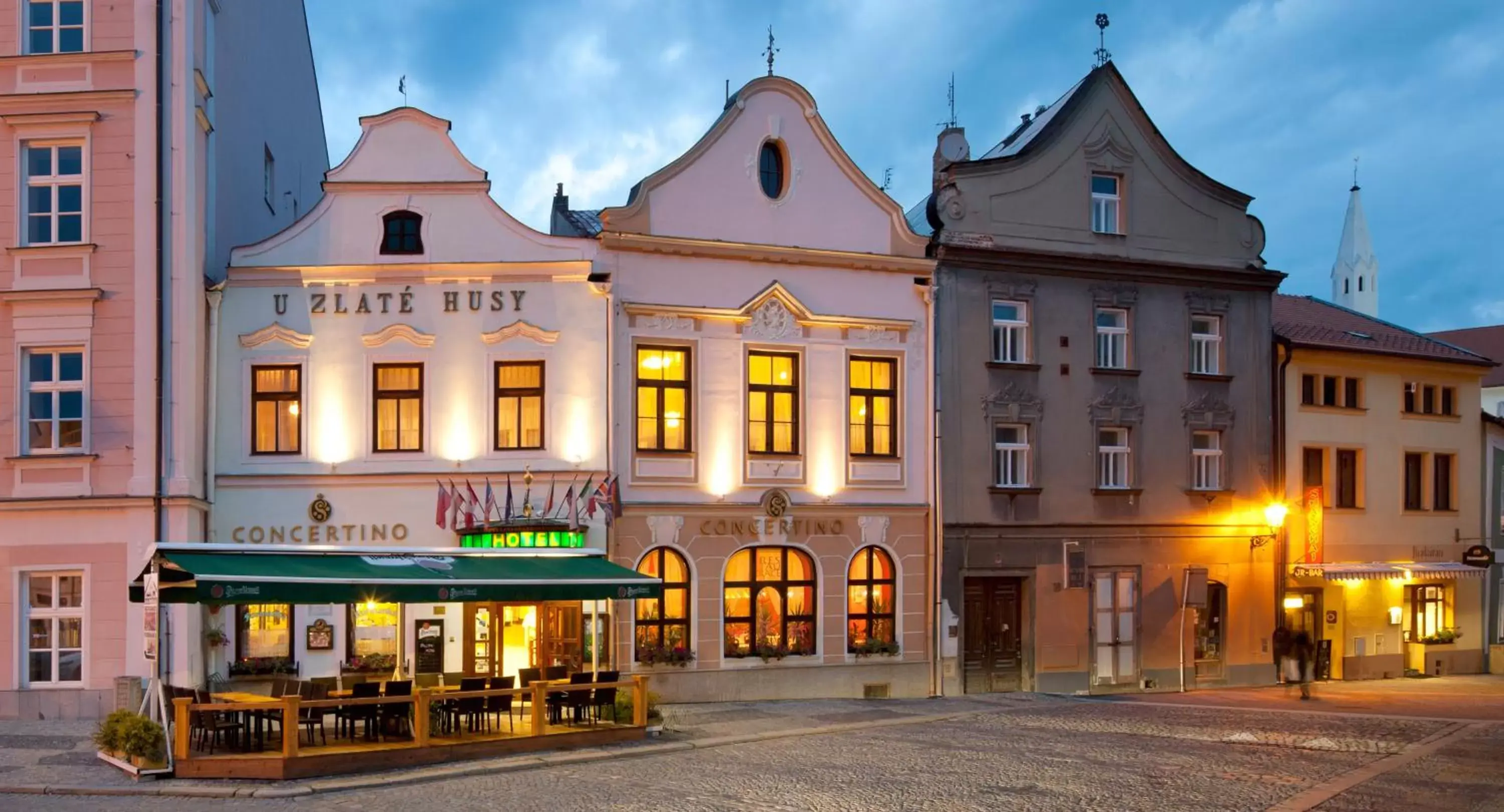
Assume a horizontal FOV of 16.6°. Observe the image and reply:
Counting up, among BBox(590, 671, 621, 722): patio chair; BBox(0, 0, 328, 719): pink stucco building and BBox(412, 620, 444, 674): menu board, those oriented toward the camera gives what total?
2

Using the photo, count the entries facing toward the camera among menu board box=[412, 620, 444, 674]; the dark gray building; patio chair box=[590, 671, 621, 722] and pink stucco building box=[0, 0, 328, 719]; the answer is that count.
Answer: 3

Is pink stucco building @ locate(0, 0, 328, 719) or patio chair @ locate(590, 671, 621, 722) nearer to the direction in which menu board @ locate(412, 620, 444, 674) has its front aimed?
the patio chair

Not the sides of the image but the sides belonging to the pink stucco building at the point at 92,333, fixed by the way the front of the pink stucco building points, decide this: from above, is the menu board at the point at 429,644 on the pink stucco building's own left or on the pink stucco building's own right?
on the pink stucco building's own left

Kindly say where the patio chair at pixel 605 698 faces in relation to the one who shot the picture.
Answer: facing away from the viewer and to the left of the viewer

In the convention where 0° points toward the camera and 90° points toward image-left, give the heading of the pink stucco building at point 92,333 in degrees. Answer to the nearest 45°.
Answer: approximately 0°

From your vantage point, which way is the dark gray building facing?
toward the camera

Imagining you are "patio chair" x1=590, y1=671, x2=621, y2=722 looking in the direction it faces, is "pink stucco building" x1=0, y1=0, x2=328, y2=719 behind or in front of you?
in front
